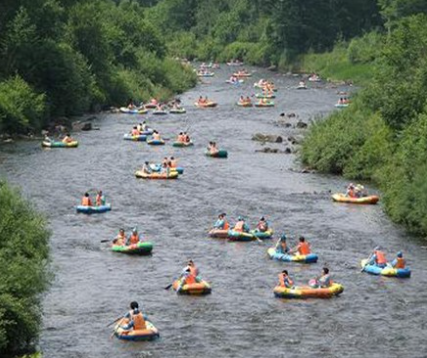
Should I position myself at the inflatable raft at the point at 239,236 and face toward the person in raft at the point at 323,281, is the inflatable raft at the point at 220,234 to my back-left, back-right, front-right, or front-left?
back-right

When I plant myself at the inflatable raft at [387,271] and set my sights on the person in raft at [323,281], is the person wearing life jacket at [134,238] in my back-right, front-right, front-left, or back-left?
front-right

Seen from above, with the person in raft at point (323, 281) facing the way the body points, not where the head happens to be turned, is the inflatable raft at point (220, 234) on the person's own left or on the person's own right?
on the person's own right

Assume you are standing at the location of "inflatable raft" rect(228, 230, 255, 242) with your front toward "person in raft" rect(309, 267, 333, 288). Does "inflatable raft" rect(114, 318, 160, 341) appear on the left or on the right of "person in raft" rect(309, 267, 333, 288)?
right

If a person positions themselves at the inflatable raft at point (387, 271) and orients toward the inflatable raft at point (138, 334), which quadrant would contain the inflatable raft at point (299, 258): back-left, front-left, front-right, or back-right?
front-right

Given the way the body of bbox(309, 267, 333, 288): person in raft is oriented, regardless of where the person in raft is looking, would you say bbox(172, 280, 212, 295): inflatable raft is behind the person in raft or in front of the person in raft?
in front

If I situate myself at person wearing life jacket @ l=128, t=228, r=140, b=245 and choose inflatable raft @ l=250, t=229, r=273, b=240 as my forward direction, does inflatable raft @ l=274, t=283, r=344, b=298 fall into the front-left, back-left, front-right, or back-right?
front-right

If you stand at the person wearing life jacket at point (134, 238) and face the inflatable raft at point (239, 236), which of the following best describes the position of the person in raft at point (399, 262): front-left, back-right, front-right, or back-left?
front-right

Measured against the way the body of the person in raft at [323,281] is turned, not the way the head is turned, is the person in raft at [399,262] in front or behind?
behind
